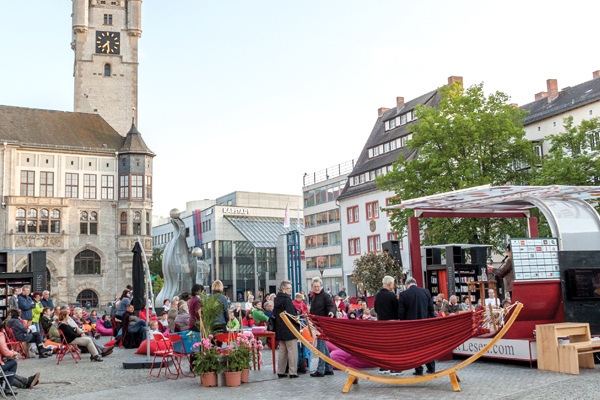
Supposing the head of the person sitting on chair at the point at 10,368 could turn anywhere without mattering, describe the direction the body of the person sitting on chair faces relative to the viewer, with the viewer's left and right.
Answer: facing to the right of the viewer

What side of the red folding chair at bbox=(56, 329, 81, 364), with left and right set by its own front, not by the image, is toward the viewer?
right

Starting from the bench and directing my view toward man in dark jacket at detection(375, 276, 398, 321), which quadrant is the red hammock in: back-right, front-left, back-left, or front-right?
front-left

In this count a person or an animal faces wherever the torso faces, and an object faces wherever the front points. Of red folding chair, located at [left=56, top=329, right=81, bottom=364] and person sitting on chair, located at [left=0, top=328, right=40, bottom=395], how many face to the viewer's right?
2

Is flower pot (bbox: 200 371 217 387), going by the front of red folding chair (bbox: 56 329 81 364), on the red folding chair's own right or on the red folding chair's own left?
on the red folding chair's own right

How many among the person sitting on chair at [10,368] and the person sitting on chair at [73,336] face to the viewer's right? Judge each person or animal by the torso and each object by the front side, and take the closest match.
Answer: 2

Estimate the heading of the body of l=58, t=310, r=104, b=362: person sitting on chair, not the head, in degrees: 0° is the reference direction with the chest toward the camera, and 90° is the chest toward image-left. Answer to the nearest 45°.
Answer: approximately 270°

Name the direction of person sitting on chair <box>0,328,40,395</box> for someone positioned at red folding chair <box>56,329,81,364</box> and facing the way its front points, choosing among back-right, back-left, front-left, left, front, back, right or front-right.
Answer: right

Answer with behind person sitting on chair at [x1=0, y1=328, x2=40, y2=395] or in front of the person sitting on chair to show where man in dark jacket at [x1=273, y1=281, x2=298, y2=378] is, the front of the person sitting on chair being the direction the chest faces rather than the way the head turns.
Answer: in front

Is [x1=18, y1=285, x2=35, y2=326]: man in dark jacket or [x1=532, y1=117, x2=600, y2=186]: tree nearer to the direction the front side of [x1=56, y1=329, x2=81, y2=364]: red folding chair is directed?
the tree
